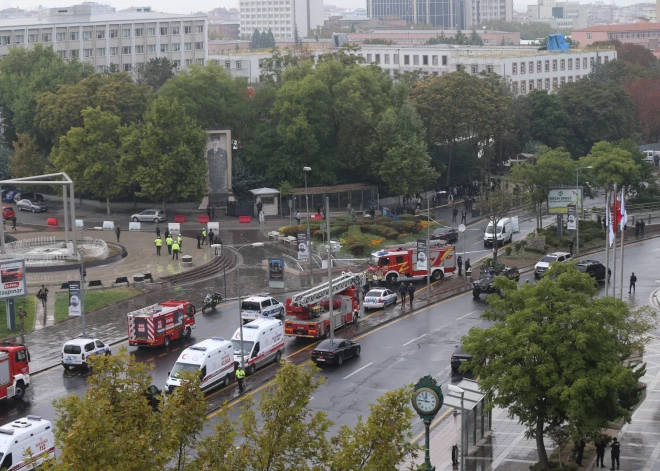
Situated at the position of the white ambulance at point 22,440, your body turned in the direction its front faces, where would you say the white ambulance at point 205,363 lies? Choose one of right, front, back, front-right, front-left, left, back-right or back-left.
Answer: back

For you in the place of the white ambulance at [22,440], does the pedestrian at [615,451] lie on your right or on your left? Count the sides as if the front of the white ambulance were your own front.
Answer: on your left

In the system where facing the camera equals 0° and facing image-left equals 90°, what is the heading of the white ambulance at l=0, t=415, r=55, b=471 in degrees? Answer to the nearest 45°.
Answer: approximately 45°

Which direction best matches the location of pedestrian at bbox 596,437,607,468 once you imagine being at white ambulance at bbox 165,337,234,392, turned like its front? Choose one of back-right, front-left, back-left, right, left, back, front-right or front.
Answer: left

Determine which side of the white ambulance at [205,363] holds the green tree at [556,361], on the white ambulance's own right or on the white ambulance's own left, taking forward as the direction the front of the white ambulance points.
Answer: on the white ambulance's own left

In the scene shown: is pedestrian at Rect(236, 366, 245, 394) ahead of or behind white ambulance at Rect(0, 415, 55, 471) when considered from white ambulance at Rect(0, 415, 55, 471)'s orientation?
behind

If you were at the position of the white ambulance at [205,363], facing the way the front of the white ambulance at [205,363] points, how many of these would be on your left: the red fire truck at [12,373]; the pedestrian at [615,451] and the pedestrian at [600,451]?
2

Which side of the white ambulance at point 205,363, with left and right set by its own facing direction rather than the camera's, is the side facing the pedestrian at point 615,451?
left

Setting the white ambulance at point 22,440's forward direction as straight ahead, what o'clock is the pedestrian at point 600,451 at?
The pedestrian is roughly at 8 o'clock from the white ambulance.

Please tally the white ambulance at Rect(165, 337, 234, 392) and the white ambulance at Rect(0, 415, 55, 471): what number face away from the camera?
0
